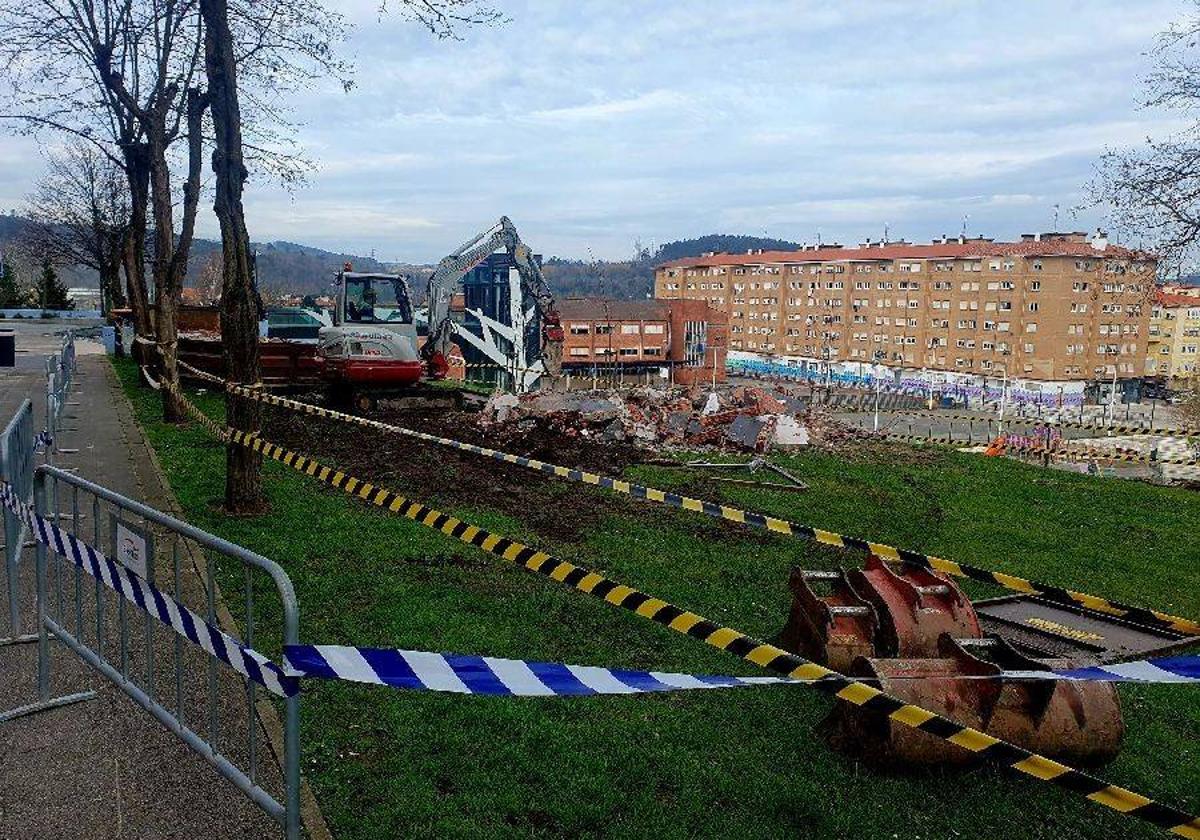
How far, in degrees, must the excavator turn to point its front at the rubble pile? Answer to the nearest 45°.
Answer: approximately 45° to its right

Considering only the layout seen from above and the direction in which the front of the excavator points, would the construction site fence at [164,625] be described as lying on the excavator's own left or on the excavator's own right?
on the excavator's own right

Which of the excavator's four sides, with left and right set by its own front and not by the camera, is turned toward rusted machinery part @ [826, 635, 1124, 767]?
right

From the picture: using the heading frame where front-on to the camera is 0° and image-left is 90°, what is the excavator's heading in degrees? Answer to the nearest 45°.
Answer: approximately 270°

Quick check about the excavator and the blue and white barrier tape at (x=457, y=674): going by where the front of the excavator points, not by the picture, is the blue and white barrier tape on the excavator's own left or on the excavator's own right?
on the excavator's own right

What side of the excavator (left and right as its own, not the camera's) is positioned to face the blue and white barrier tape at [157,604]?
right

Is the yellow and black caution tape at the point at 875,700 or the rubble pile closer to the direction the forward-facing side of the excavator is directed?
the rubble pile

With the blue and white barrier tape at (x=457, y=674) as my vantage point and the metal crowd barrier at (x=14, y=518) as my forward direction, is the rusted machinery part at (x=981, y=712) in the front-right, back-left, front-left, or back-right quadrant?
back-right

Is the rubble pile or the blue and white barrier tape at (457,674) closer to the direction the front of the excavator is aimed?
the rubble pile

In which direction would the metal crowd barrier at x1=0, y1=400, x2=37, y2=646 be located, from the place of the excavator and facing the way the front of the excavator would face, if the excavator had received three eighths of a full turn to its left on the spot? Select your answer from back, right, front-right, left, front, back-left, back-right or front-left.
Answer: back-left
